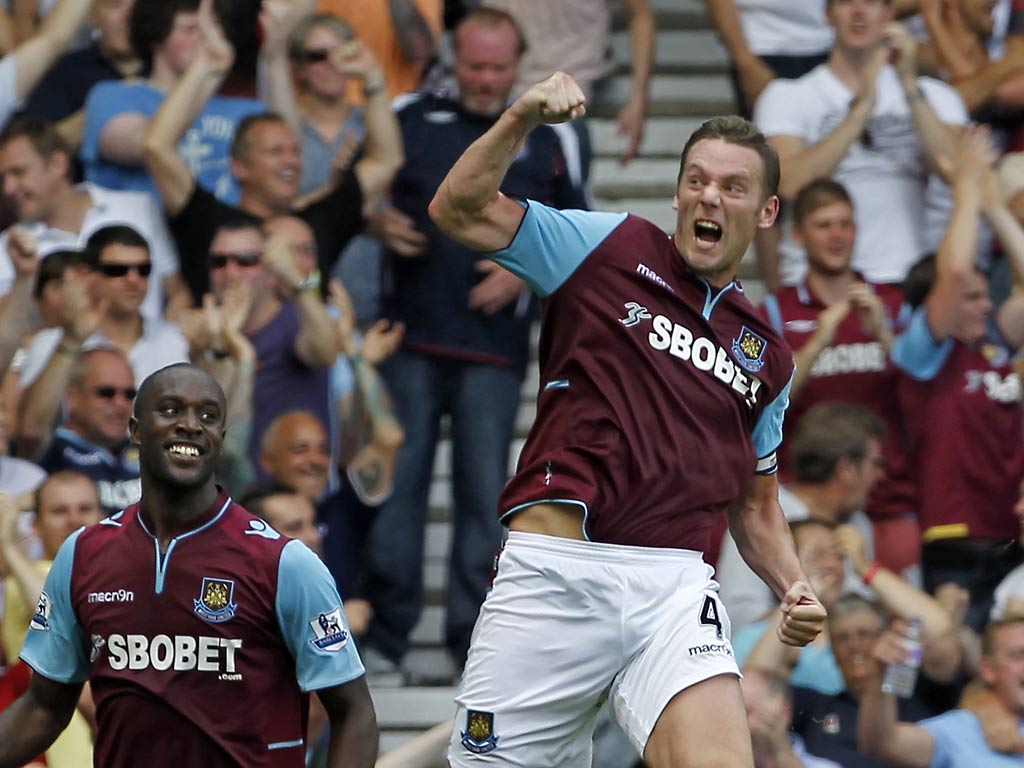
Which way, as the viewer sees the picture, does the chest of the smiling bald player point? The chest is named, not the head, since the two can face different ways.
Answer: toward the camera

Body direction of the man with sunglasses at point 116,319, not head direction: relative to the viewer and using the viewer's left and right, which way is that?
facing the viewer and to the right of the viewer

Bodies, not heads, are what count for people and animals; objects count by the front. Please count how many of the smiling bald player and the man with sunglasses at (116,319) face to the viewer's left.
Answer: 0

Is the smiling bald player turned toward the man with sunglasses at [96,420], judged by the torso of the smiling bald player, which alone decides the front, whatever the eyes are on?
no

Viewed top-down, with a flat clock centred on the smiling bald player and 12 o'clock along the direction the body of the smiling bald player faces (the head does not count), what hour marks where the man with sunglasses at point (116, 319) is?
The man with sunglasses is roughly at 6 o'clock from the smiling bald player.

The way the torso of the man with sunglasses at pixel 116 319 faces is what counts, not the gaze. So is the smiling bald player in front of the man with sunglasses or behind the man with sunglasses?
in front
